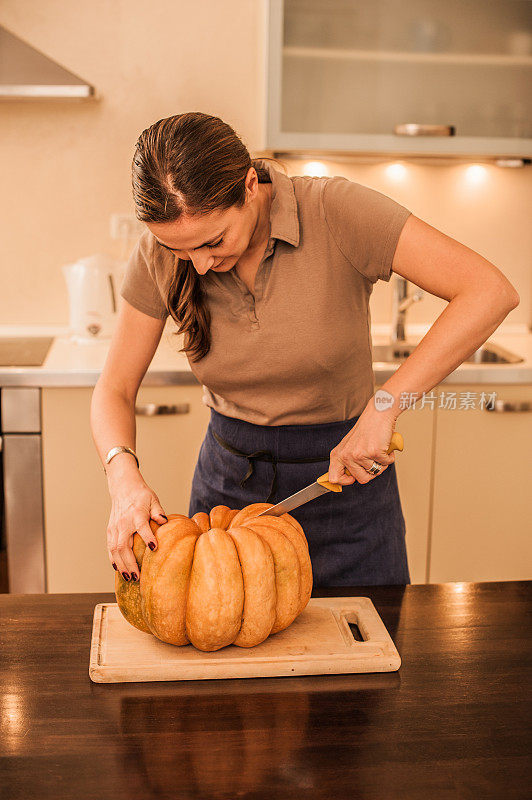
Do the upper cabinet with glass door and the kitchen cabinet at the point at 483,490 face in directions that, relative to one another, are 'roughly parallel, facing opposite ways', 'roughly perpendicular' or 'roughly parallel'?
roughly parallel

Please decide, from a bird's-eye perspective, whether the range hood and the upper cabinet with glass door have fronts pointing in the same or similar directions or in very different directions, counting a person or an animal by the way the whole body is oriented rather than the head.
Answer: same or similar directions

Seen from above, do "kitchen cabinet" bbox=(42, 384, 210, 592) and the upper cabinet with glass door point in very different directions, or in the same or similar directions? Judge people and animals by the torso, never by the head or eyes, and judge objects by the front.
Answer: same or similar directions

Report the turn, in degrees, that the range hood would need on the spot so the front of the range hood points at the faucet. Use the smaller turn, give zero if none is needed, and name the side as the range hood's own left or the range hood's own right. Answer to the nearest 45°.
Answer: approximately 90° to the range hood's own left

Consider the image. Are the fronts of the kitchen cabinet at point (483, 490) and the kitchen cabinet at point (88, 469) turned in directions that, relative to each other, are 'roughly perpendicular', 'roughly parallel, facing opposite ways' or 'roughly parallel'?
roughly parallel

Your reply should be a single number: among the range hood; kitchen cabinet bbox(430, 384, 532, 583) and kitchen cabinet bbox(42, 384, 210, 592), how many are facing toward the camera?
3

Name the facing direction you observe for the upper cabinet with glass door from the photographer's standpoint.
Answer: facing the viewer

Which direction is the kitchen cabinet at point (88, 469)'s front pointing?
toward the camera

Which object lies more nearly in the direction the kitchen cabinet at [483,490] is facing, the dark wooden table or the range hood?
the dark wooden table

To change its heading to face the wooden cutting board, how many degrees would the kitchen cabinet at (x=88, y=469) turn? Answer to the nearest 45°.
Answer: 0° — it already faces it
